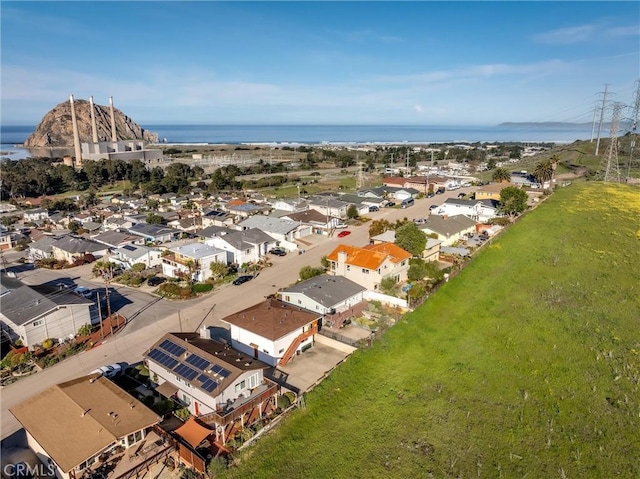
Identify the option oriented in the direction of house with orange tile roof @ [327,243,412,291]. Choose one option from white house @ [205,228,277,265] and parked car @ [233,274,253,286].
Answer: the white house

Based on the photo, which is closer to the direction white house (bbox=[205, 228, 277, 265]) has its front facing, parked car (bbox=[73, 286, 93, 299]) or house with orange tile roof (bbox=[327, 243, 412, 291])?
the house with orange tile roof

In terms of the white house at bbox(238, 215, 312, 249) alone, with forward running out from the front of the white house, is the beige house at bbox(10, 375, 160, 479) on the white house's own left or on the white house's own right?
on the white house's own right

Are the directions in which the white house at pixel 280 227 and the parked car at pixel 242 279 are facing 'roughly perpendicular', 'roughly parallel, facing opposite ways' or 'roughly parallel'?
roughly perpendicular

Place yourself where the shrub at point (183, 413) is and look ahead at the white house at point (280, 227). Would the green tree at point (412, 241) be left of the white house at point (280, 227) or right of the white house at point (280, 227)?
right

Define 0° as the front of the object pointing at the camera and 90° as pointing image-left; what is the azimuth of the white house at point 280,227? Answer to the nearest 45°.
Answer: approximately 315°

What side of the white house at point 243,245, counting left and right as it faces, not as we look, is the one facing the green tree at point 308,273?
front

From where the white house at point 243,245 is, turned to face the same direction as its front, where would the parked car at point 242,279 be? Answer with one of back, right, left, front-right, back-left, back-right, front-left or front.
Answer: front-right

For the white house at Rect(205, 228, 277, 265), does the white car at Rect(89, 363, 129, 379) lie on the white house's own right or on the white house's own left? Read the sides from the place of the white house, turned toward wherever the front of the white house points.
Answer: on the white house's own right

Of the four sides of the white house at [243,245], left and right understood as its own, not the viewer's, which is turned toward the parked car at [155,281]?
right

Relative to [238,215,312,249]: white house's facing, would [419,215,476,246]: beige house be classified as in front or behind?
in front
